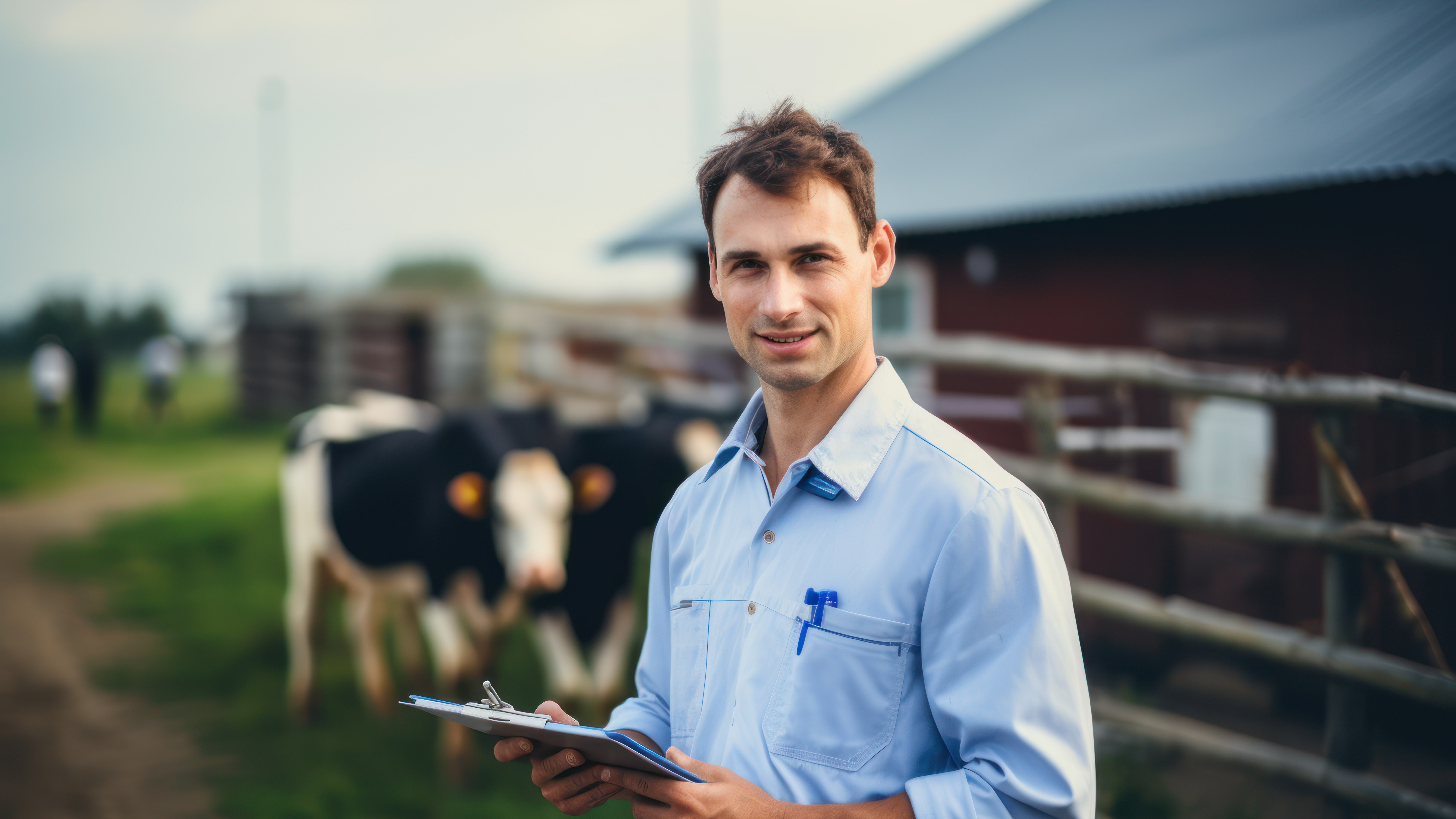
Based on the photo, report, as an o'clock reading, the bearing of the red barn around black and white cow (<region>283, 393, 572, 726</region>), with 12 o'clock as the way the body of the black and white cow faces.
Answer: The red barn is roughly at 11 o'clock from the black and white cow.

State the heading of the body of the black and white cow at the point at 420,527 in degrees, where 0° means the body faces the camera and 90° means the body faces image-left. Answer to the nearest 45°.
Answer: approximately 315°

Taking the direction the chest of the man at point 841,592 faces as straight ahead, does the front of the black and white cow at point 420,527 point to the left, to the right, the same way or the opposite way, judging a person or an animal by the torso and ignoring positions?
to the left

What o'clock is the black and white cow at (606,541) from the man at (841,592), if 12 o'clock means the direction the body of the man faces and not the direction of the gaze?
The black and white cow is roughly at 4 o'clock from the man.

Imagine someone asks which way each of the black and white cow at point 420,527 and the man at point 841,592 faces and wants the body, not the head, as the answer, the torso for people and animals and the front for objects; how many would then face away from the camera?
0

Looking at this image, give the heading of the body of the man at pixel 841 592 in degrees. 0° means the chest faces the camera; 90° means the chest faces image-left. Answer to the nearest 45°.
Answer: approximately 45°

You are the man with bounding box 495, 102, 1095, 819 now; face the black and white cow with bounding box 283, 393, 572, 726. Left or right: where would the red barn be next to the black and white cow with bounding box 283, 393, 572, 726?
right
